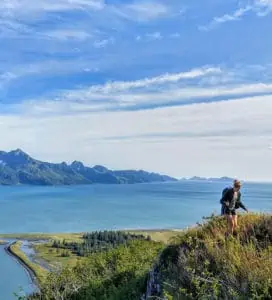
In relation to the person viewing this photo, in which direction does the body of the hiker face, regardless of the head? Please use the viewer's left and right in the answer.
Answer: facing the viewer and to the right of the viewer
